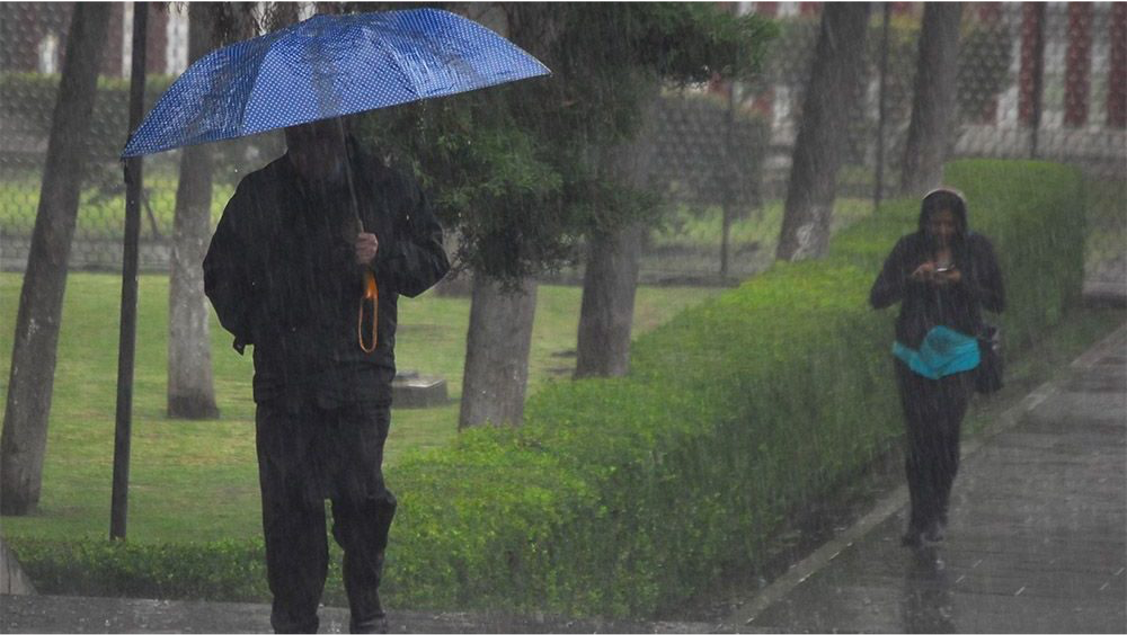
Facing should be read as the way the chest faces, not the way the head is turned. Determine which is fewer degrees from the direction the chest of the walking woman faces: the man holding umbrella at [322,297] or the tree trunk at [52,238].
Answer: the man holding umbrella

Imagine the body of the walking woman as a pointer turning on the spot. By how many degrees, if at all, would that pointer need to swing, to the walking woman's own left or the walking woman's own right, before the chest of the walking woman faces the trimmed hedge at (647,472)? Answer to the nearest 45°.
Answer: approximately 45° to the walking woman's own right

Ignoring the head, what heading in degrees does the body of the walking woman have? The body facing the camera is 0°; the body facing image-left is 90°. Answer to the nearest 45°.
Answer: approximately 0°

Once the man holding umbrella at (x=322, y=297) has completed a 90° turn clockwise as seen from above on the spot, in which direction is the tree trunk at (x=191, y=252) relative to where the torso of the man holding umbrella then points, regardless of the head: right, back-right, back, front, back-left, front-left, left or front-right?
right

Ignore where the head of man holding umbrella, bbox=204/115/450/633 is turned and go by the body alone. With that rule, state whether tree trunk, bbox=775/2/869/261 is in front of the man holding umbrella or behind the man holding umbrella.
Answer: behind

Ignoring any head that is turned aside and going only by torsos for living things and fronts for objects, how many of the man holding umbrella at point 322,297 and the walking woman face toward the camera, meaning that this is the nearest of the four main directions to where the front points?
2

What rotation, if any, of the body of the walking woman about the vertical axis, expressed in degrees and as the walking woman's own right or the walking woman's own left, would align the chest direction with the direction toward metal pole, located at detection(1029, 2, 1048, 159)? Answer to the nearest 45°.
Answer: approximately 180°

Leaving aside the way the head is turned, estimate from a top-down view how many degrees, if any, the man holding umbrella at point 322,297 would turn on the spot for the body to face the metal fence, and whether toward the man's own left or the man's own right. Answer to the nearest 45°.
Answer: approximately 180°
